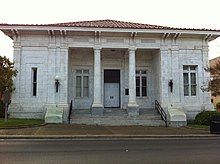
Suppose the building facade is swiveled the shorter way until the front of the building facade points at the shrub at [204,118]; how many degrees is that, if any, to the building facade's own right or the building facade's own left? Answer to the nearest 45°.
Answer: approximately 90° to the building facade's own left

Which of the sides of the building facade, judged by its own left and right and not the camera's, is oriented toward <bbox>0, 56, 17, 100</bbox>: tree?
right

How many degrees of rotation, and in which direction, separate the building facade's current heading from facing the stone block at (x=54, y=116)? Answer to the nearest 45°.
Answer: approximately 45° to its right

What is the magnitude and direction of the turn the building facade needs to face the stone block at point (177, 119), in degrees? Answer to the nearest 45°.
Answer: approximately 90° to its left

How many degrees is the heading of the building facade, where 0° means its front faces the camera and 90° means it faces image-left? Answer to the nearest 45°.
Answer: approximately 0°
